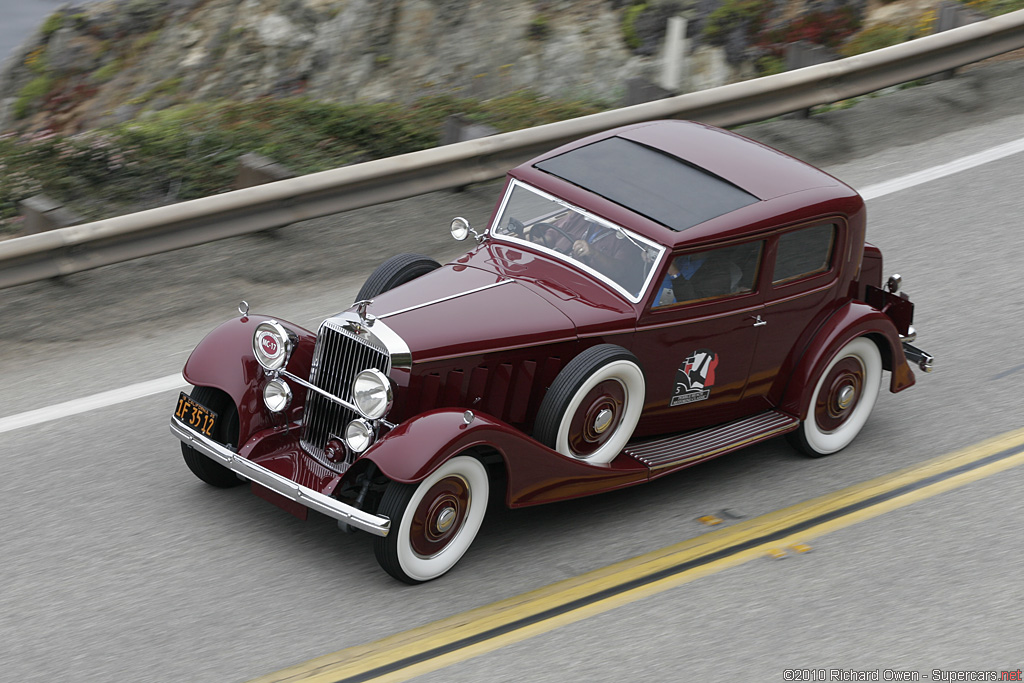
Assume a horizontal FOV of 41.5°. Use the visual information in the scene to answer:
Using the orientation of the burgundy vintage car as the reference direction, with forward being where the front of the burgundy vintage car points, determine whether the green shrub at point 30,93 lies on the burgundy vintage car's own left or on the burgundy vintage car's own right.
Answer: on the burgundy vintage car's own right

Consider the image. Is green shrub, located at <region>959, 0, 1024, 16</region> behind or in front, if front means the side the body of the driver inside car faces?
behind

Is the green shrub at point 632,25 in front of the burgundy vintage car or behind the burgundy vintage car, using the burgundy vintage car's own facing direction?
behind

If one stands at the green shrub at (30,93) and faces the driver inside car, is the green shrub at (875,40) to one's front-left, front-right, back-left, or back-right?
front-left

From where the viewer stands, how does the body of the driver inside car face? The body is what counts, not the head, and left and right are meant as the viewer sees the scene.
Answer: facing the viewer and to the left of the viewer

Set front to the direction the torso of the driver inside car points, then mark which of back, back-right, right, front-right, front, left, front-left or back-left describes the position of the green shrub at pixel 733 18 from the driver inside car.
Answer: back-right

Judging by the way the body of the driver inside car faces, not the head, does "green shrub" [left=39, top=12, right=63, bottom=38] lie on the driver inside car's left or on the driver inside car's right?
on the driver inside car's right

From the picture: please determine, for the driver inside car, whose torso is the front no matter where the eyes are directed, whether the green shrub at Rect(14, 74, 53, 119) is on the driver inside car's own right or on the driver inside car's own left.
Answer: on the driver inside car's own right

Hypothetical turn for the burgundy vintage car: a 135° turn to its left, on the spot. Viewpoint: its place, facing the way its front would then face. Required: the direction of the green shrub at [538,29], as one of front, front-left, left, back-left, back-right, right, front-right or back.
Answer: left

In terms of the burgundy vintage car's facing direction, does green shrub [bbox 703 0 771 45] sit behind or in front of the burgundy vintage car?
behind

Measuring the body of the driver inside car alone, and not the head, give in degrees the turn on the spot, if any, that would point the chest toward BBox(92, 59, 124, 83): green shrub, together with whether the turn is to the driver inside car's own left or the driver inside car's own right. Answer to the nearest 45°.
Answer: approximately 90° to the driver inside car's own right

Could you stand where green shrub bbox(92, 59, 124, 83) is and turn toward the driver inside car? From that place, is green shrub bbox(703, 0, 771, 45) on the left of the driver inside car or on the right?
left

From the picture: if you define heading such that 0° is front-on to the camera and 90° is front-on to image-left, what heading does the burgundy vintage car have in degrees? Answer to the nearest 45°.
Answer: approximately 45°

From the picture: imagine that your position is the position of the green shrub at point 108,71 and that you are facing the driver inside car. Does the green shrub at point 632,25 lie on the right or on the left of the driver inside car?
left
